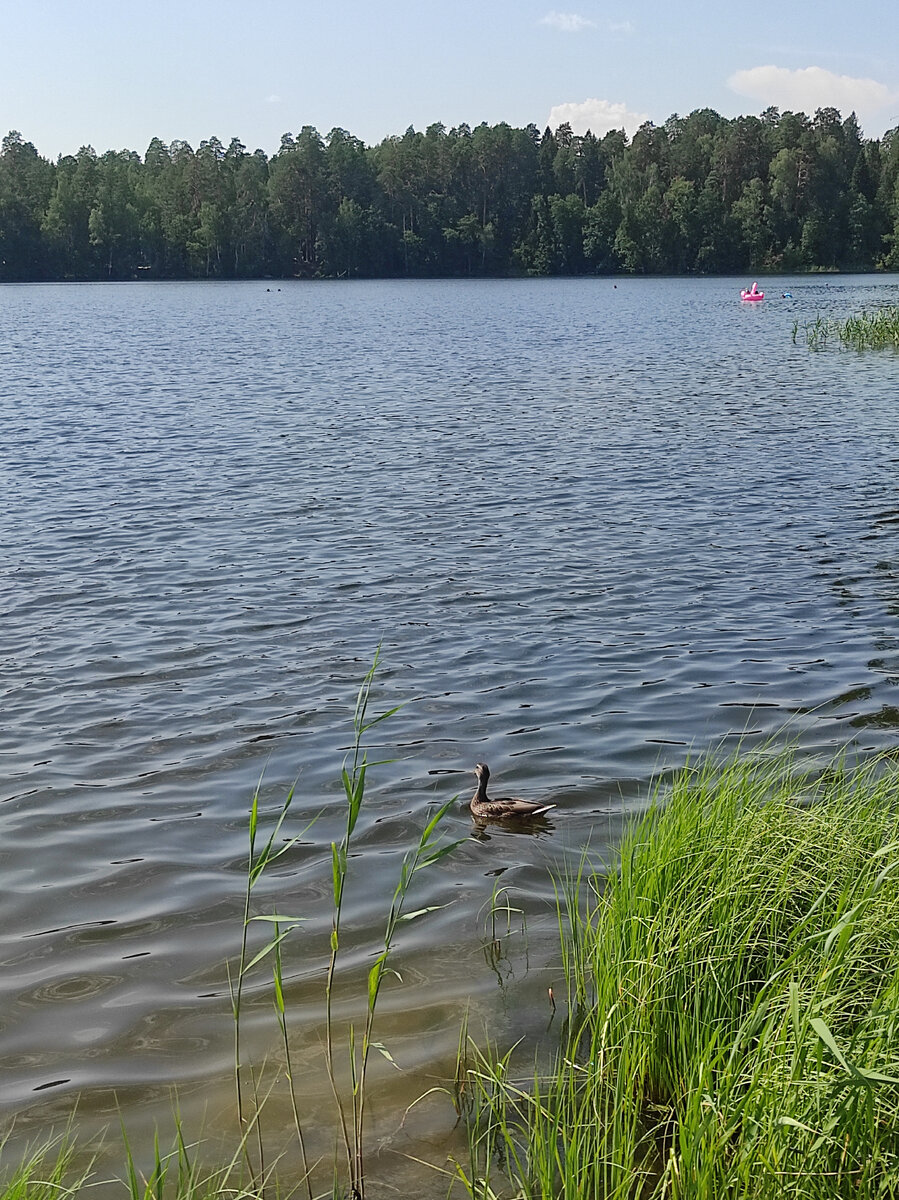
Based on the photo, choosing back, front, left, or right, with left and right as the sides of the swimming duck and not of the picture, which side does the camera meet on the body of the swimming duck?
left

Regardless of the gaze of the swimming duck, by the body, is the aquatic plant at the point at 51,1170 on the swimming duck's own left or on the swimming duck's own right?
on the swimming duck's own left
